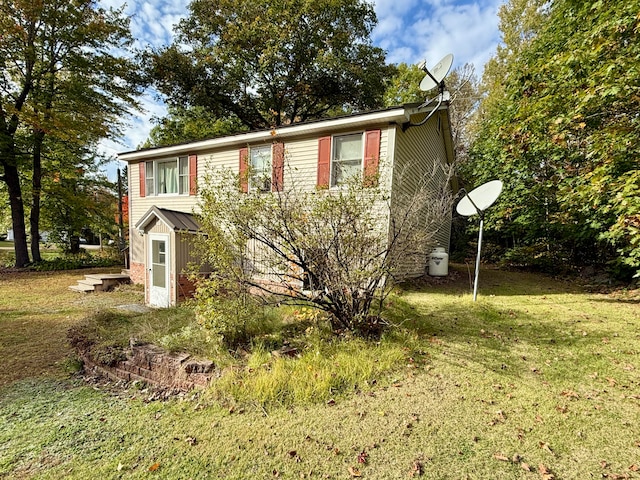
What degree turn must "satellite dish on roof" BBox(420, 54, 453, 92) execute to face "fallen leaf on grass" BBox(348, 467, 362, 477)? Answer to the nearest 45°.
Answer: approximately 45° to its left

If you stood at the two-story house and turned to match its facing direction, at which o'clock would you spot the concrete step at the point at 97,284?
The concrete step is roughly at 2 o'clock from the two-story house.

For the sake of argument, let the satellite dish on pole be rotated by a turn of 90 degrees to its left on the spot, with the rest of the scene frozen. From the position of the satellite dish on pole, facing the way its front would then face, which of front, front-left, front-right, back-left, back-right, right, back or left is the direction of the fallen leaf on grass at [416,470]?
front-right

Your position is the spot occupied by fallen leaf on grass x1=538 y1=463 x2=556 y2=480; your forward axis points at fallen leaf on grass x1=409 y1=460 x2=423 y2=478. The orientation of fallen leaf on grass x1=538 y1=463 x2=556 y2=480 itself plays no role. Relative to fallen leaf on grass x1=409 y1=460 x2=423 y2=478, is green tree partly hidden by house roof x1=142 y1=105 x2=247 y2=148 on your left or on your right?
right

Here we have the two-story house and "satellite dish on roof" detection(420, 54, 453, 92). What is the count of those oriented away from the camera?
0

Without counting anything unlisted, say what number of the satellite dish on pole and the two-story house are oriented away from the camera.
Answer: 0

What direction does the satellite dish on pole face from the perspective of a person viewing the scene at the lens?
facing the viewer and to the left of the viewer
